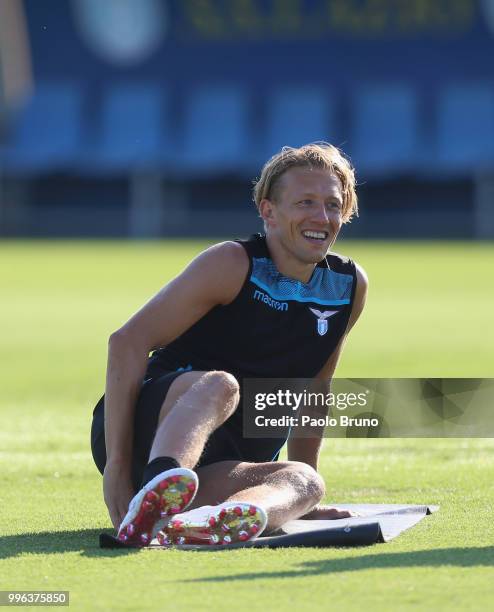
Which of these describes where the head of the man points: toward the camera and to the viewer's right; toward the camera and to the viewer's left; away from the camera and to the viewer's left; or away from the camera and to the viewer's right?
toward the camera and to the viewer's right

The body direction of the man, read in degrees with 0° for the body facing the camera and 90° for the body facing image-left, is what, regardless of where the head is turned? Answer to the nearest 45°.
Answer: approximately 0°

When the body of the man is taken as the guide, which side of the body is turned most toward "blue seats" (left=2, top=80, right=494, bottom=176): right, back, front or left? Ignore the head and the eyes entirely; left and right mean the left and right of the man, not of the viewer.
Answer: back
